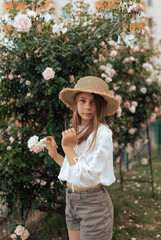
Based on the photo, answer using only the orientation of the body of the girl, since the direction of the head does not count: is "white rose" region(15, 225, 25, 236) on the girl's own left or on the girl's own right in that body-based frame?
on the girl's own right

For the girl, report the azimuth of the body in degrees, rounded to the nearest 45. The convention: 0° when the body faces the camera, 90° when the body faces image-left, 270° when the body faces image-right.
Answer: approximately 45°

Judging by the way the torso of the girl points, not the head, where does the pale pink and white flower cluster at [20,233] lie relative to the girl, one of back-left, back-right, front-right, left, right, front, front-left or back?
right
